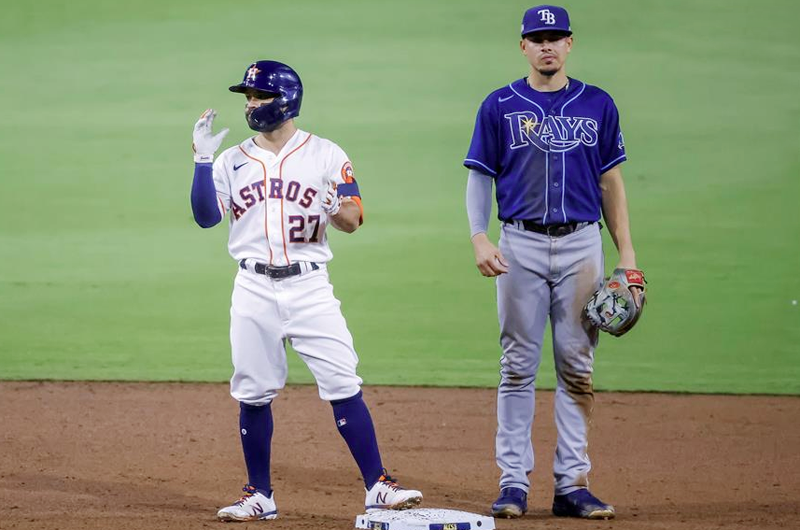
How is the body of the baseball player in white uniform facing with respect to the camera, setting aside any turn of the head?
toward the camera

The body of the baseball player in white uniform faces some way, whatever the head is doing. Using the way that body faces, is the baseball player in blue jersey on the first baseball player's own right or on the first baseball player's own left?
on the first baseball player's own left

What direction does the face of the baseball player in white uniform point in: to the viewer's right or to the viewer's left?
to the viewer's left

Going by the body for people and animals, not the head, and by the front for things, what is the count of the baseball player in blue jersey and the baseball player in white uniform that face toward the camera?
2

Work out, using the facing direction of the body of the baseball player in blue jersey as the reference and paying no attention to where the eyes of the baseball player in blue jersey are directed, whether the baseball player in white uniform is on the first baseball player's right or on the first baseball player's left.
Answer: on the first baseball player's right
